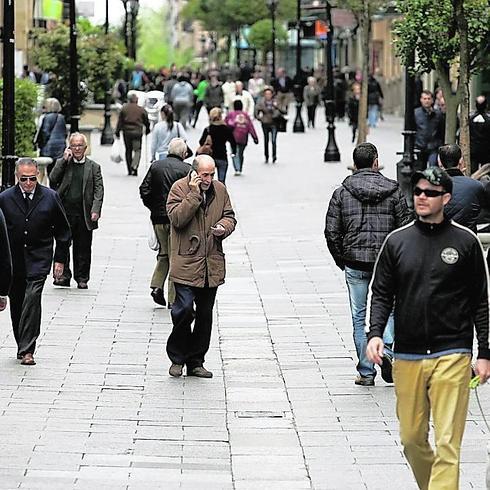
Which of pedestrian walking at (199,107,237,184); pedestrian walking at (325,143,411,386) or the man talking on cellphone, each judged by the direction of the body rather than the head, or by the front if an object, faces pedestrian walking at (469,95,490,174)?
pedestrian walking at (325,143,411,386)

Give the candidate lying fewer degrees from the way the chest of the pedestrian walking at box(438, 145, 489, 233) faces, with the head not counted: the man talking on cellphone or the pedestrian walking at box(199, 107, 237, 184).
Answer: the pedestrian walking

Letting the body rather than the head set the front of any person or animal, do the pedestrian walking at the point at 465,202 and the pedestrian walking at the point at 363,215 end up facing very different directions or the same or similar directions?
same or similar directions

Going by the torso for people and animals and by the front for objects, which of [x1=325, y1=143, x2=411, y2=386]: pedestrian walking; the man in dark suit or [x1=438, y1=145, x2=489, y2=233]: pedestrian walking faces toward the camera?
the man in dark suit

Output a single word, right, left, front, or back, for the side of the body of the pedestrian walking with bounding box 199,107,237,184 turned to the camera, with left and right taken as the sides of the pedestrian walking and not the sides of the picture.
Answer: back

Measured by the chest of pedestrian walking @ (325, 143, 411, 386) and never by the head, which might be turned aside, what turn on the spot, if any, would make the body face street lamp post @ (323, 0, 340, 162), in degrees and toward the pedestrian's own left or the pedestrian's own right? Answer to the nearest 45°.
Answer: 0° — they already face it

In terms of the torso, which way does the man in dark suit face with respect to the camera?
toward the camera

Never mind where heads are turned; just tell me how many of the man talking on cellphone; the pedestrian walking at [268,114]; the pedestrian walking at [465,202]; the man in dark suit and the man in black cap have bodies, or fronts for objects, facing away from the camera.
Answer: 1

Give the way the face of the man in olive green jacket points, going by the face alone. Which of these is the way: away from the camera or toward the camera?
toward the camera

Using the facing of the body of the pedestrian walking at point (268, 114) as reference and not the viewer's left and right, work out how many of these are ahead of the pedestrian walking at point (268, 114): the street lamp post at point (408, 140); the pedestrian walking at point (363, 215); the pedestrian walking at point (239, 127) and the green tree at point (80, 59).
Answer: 3

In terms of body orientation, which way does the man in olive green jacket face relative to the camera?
toward the camera

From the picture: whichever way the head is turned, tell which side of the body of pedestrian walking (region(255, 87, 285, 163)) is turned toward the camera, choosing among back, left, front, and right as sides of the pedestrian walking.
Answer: front

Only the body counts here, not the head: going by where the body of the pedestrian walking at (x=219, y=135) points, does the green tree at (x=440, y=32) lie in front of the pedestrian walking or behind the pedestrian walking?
behind

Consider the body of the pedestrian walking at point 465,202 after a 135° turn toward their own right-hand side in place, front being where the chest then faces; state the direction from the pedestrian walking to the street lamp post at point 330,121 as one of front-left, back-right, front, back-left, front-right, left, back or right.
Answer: back-left

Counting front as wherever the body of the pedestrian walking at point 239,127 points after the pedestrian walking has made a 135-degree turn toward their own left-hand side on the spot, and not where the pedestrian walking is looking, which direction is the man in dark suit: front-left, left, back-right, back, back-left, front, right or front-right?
front-left

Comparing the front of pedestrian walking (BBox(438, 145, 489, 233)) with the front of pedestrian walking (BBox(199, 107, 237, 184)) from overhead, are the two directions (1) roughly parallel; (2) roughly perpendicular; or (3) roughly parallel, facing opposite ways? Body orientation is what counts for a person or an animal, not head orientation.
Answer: roughly parallel

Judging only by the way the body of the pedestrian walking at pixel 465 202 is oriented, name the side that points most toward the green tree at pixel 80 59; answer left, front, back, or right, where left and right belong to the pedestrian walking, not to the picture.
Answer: front
